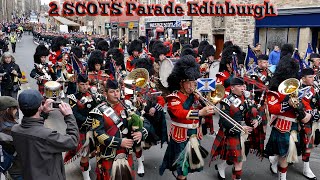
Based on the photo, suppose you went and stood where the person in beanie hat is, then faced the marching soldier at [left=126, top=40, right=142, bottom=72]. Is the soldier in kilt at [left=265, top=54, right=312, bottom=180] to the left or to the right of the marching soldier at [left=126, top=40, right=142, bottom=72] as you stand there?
right

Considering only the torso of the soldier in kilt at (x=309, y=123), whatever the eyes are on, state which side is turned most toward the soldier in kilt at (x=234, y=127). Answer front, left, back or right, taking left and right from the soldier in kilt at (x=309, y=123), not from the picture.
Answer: right

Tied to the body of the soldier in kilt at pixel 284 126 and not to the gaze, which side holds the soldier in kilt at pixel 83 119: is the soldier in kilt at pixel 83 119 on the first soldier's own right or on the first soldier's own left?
on the first soldier's own right

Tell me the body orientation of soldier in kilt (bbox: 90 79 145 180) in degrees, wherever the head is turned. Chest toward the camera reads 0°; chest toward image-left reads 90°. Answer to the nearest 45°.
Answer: approximately 315°

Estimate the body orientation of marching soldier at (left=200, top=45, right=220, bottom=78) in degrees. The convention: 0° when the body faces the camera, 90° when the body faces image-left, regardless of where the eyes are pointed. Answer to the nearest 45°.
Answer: approximately 315°

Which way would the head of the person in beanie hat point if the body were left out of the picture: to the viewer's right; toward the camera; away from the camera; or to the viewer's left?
to the viewer's right

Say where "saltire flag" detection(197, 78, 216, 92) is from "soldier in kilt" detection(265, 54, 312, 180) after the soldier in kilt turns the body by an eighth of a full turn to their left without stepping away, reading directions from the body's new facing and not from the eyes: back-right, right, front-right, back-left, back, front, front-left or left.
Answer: back-right

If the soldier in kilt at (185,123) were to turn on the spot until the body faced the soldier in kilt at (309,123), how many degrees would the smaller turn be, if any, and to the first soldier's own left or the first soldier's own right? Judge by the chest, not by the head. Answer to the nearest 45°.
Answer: approximately 90° to the first soldier's own left

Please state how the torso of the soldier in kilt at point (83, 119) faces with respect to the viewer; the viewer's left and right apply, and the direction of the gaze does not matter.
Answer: facing the viewer and to the right of the viewer

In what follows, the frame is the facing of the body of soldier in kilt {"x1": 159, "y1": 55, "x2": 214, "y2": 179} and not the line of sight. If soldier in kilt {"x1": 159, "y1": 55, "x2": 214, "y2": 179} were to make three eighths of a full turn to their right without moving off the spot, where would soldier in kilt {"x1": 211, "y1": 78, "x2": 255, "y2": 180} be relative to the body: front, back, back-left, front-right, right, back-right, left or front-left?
back-right

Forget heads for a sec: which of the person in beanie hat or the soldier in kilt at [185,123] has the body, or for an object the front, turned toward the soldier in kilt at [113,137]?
the person in beanie hat

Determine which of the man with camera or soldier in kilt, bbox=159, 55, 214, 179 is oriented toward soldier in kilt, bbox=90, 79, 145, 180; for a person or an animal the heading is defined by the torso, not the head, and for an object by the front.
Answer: the man with camera

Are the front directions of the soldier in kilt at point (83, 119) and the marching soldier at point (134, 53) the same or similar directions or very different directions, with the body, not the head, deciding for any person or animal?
same or similar directions

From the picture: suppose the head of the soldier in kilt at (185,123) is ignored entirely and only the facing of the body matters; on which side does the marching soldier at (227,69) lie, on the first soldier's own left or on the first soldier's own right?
on the first soldier's own left

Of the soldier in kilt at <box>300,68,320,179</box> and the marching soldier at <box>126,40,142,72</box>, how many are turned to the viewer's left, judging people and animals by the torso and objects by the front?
0
